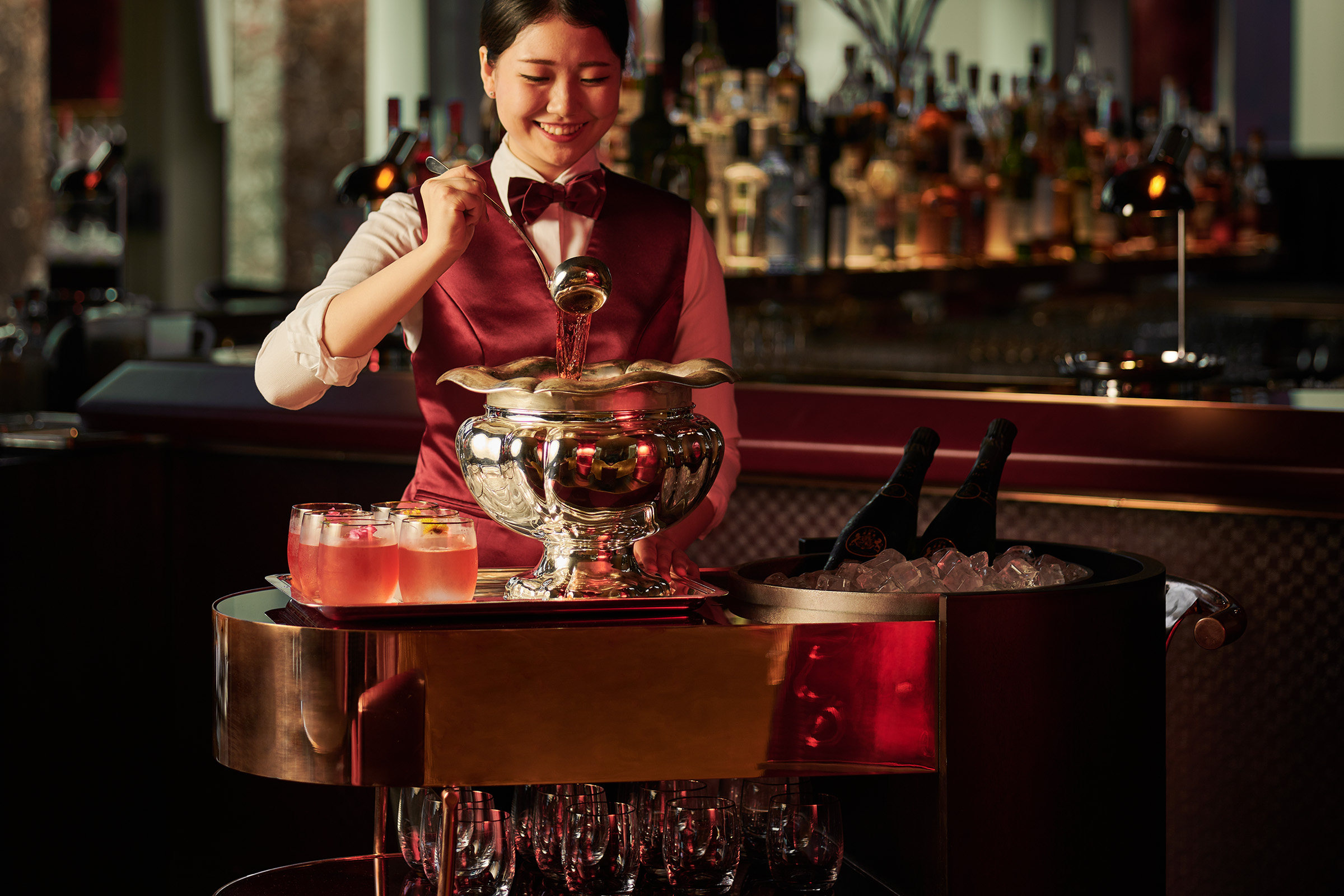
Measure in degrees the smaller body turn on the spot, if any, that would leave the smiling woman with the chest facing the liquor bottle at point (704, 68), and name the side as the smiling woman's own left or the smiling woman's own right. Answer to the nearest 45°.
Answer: approximately 180°

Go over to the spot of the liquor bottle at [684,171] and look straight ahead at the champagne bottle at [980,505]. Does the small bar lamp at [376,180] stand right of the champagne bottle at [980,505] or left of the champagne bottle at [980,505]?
right

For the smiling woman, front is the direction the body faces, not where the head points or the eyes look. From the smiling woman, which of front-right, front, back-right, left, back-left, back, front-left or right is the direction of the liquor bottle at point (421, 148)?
back

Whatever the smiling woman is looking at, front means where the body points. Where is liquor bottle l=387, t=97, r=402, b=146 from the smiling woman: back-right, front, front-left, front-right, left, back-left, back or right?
back

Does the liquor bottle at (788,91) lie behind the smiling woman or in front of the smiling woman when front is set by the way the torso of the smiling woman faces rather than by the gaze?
behind

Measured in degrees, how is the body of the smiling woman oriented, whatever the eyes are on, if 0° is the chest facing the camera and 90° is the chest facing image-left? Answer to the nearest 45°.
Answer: approximately 0°

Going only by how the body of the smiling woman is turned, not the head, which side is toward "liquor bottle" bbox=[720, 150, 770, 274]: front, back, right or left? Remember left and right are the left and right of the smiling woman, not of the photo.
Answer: back

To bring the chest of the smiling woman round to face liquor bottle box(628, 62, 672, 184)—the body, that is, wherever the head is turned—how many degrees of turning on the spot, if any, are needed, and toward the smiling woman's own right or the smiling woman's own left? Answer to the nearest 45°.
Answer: approximately 180°

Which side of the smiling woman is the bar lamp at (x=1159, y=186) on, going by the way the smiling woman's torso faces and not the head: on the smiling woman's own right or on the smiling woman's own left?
on the smiling woman's own left
